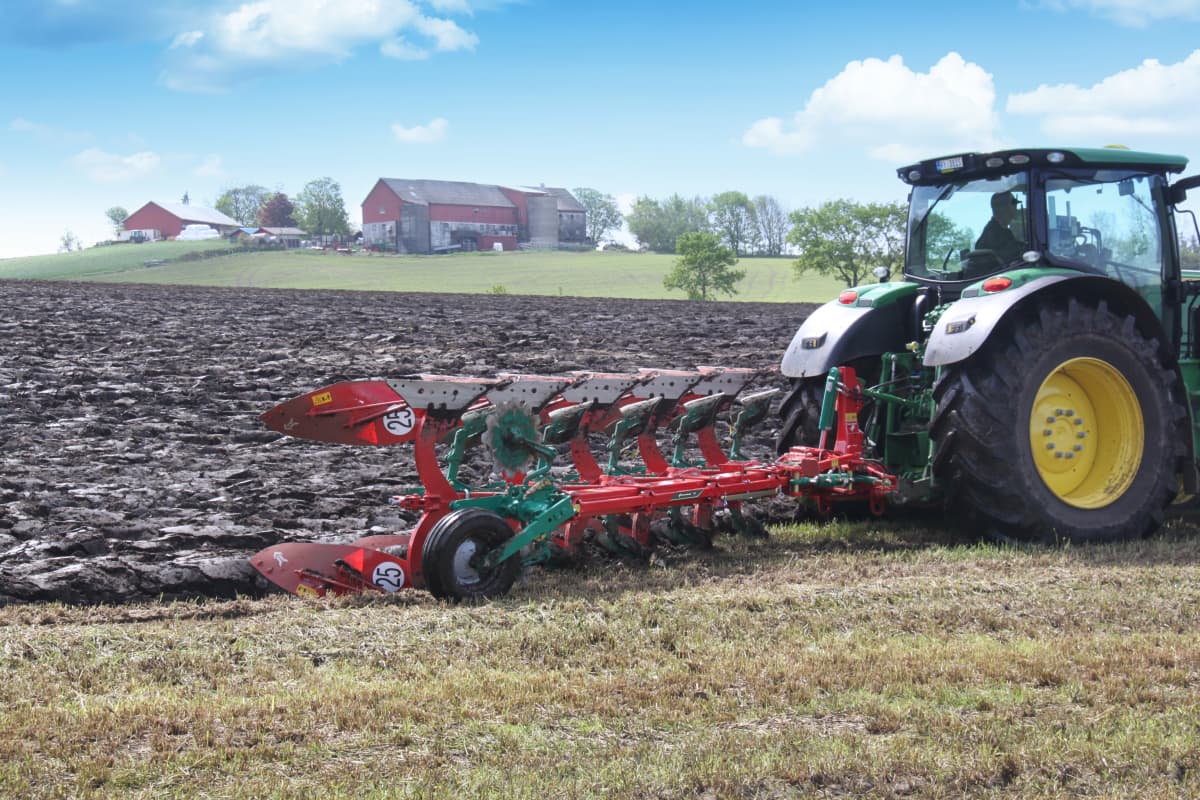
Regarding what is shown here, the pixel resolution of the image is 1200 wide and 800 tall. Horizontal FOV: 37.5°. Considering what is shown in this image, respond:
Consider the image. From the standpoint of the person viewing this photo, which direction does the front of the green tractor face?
facing away from the viewer and to the right of the viewer

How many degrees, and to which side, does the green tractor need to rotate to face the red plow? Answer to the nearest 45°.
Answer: approximately 180°
